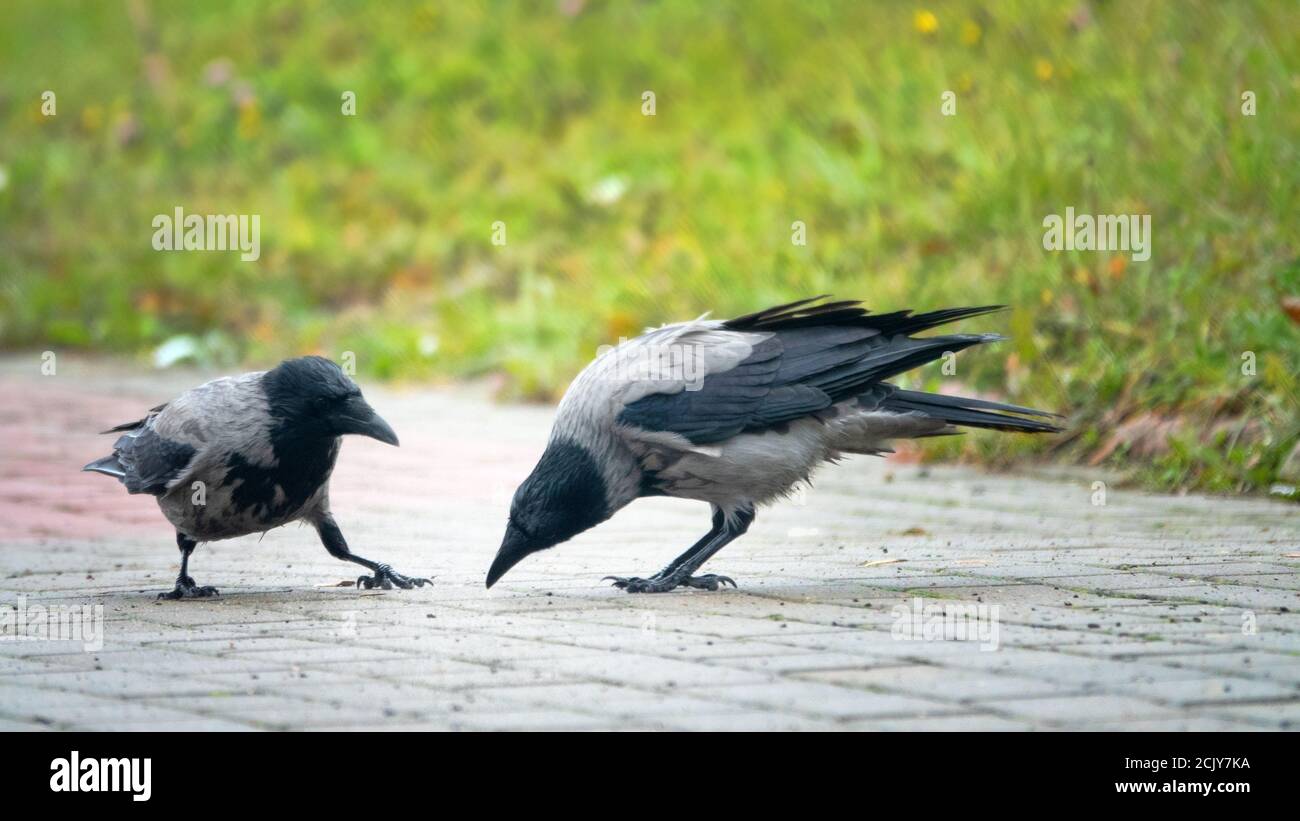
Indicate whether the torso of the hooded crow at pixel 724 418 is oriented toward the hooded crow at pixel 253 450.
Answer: yes

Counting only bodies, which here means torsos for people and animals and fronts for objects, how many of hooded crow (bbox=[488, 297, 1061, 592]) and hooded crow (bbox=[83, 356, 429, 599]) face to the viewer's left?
1

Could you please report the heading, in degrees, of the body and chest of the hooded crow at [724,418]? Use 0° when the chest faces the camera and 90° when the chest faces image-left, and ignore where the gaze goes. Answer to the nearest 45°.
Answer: approximately 90°

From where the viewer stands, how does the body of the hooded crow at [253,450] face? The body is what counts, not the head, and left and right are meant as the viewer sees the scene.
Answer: facing the viewer and to the right of the viewer

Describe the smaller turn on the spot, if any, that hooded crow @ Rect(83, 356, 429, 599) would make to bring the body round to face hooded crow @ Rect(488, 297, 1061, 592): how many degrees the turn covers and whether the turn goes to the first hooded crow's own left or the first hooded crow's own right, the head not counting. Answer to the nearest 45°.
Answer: approximately 45° to the first hooded crow's own left
